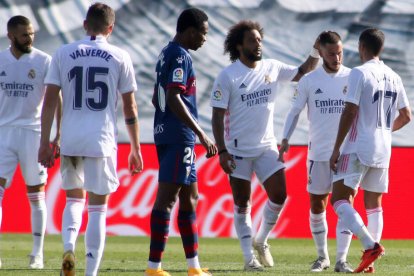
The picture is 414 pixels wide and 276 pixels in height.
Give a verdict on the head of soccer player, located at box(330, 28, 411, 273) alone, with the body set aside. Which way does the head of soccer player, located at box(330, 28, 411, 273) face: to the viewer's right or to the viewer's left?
to the viewer's left

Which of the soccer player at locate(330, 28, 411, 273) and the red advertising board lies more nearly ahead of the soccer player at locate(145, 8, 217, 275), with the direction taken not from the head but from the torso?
the soccer player

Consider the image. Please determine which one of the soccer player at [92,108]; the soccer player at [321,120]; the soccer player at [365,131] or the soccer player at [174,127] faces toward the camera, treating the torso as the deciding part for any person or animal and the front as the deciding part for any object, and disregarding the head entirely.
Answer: the soccer player at [321,120]

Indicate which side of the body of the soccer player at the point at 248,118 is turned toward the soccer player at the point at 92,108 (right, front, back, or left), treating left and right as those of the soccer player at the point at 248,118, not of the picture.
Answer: right

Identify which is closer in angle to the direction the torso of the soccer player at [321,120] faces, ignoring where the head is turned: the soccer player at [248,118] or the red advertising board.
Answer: the soccer player

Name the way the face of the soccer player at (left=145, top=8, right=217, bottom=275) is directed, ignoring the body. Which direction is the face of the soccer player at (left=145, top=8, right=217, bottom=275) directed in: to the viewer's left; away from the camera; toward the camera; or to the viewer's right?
to the viewer's right

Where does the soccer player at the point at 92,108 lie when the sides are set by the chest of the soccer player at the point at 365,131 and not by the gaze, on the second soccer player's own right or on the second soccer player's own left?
on the second soccer player's own left

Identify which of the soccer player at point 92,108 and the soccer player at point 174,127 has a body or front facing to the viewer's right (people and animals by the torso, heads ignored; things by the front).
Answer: the soccer player at point 174,127

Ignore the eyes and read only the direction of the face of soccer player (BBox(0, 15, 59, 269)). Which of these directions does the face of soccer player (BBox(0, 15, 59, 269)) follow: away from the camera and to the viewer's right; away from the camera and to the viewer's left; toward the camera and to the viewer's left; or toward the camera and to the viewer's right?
toward the camera and to the viewer's right

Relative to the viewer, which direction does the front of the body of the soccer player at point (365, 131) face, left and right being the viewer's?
facing away from the viewer and to the left of the viewer

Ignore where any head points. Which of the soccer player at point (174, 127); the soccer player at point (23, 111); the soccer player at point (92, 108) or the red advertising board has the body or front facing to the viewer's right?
the soccer player at point (174, 127)

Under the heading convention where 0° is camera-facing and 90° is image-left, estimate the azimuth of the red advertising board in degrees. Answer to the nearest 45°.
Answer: approximately 0°
